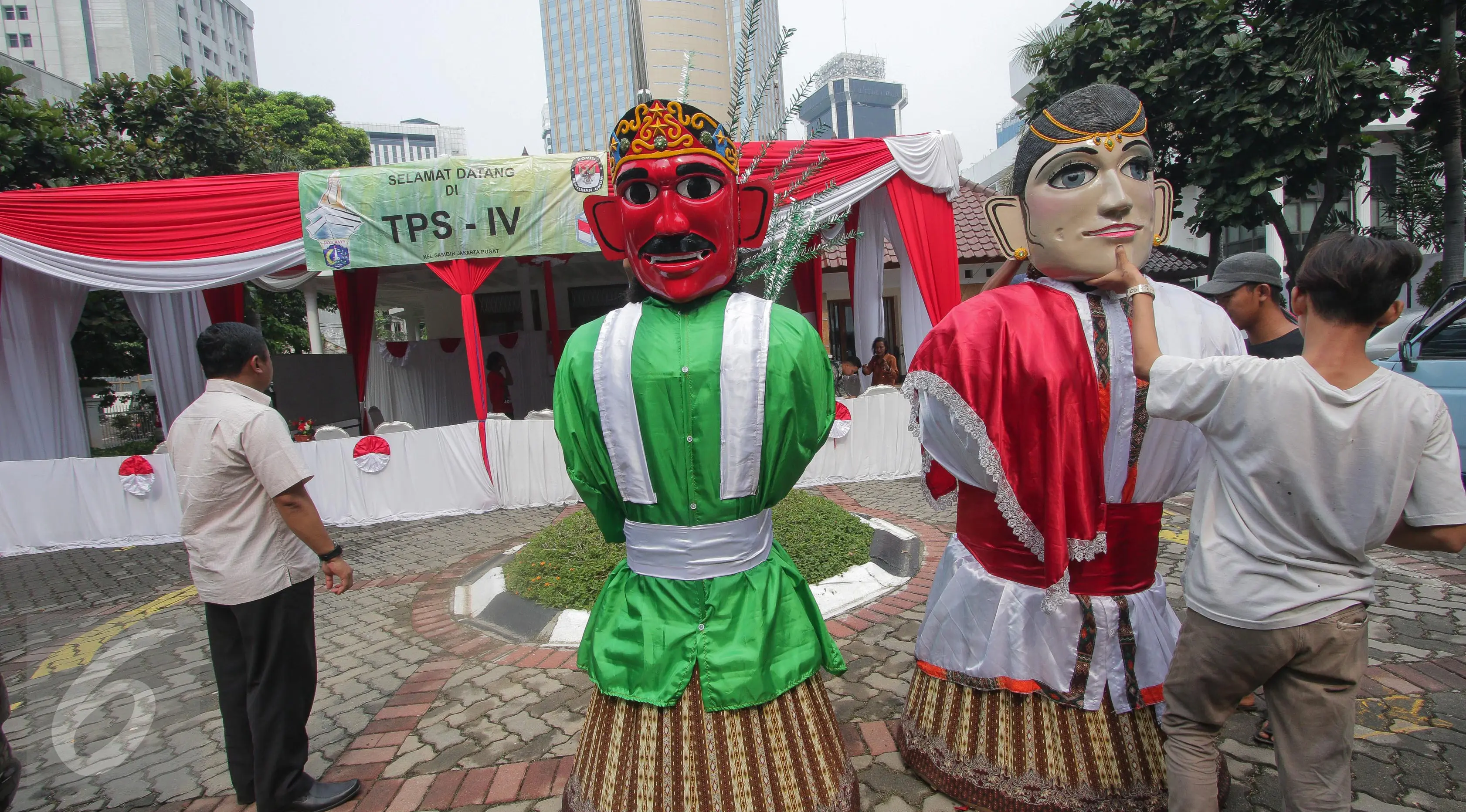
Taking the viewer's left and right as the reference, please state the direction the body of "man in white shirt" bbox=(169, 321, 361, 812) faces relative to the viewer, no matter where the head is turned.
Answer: facing away from the viewer and to the right of the viewer

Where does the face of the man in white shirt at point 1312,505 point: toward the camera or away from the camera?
away from the camera

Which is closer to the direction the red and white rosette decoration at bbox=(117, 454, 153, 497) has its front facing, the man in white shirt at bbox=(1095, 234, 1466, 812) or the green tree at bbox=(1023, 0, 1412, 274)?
the man in white shirt

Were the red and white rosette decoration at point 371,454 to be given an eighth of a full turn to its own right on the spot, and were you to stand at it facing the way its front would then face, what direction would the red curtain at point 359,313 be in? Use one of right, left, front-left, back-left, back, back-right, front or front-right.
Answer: back-right

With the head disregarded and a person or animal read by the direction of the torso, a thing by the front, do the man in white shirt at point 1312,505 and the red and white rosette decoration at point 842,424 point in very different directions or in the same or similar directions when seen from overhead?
very different directions

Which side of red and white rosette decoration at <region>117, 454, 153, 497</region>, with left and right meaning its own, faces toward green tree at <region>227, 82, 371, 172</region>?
back

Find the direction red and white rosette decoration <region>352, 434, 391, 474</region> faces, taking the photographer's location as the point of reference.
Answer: facing the viewer

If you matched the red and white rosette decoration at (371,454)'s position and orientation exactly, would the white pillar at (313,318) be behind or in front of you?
behind

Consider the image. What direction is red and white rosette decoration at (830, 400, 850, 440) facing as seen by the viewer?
toward the camera

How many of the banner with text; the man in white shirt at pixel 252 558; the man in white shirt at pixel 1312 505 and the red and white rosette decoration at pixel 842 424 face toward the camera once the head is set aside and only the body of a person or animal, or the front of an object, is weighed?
2

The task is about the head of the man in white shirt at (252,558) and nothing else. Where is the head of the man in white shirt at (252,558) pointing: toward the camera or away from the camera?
away from the camera

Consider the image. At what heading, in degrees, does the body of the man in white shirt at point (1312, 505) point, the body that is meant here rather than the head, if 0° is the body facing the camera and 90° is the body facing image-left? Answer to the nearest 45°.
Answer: approximately 180°
